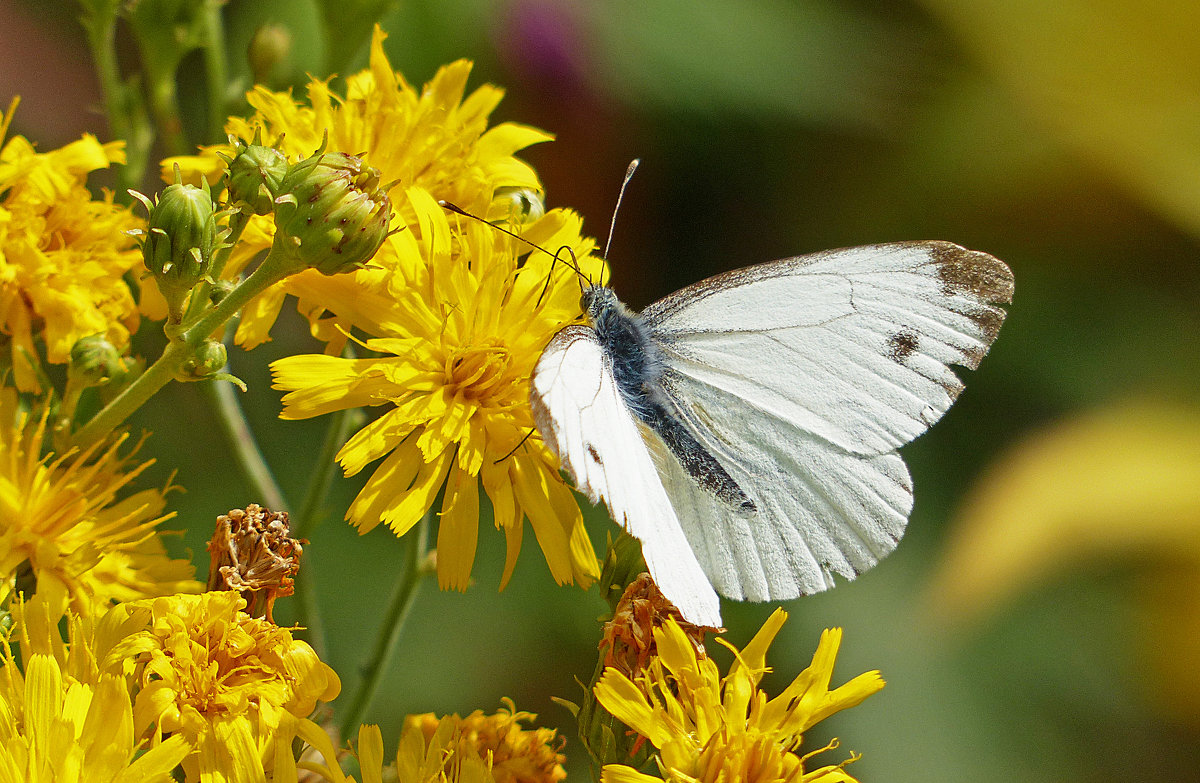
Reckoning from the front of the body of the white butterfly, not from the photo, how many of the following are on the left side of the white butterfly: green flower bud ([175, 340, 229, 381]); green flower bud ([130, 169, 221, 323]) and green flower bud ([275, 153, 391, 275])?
3

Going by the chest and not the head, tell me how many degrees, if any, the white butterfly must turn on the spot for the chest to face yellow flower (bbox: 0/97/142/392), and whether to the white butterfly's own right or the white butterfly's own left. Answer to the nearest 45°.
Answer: approximately 45° to the white butterfly's own left

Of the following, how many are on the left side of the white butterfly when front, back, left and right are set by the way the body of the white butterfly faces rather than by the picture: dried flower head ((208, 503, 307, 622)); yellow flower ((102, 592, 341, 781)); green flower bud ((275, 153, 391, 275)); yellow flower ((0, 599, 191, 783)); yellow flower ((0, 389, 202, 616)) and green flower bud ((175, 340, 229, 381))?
6

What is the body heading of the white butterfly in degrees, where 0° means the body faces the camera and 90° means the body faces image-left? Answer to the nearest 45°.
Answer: approximately 135°

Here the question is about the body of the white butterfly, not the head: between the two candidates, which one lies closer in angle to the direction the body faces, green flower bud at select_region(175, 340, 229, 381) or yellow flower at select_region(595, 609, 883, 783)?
the green flower bud

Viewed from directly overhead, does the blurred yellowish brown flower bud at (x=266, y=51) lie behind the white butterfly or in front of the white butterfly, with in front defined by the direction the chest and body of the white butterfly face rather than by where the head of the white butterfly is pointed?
in front

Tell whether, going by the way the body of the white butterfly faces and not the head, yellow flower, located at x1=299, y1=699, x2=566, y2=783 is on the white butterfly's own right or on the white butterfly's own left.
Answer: on the white butterfly's own left

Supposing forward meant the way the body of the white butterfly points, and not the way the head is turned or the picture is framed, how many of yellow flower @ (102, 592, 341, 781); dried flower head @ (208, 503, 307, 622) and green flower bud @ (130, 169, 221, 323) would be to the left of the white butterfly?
3
